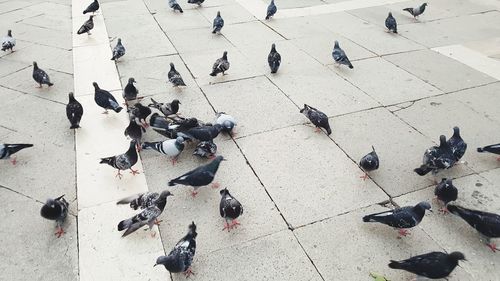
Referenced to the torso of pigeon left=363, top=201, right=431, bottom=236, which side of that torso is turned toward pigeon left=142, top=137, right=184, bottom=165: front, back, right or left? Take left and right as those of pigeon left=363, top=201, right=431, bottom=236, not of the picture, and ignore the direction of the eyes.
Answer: back

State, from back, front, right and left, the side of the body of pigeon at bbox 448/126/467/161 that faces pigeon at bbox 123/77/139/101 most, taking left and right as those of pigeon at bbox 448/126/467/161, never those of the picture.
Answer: left

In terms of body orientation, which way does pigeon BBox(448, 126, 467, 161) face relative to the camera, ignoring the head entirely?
away from the camera

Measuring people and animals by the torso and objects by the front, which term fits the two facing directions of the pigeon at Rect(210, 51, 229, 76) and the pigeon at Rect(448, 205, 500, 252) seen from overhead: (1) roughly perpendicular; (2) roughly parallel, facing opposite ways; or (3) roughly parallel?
roughly perpendicular

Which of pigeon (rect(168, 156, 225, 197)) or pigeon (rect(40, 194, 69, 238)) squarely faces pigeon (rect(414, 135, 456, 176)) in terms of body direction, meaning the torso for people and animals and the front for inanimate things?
pigeon (rect(168, 156, 225, 197))

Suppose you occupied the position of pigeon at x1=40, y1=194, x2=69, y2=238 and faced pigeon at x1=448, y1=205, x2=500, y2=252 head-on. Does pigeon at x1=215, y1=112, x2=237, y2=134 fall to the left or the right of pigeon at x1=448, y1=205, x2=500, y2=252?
left

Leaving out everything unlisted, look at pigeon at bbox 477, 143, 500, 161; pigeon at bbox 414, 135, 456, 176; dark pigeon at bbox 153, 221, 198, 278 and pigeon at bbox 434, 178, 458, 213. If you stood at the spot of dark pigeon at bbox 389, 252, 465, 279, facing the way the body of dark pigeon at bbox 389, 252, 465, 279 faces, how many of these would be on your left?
3
